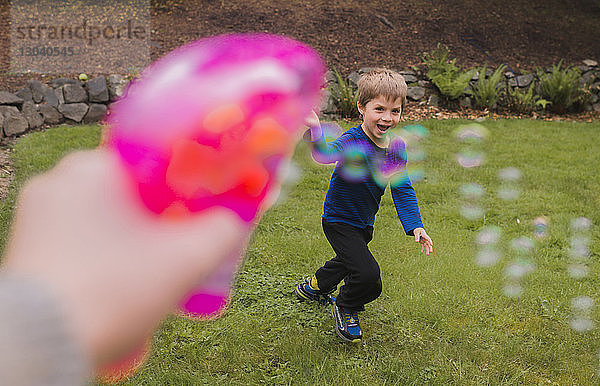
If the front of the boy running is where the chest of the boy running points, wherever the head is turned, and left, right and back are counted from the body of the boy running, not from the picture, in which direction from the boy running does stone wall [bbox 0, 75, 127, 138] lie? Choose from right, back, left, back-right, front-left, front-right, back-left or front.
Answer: back

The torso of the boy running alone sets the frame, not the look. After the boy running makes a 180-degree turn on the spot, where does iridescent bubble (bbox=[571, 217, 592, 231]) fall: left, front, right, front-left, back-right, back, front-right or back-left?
right

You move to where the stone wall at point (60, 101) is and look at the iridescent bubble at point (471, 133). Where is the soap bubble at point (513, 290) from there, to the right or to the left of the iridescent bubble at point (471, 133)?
right

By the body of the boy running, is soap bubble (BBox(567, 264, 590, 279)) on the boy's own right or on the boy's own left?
on the boy's own left

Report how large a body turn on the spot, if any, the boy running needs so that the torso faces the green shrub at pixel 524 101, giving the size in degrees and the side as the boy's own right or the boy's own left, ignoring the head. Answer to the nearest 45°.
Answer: approximately 135° to the boy's own left

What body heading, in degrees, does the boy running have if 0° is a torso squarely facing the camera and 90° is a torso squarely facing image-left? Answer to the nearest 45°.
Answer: approximately 315°

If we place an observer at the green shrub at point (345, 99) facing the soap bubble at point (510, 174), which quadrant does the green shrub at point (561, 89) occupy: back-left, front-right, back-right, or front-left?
front-left

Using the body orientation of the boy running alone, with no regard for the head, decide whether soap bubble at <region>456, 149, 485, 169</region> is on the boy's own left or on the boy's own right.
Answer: on the boy's own left

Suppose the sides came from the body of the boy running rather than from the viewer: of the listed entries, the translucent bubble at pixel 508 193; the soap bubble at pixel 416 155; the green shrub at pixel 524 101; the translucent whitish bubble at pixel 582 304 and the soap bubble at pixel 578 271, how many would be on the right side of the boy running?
0

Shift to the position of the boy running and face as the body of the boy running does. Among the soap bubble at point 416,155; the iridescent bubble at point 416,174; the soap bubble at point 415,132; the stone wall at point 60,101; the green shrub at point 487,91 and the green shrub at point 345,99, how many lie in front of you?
3

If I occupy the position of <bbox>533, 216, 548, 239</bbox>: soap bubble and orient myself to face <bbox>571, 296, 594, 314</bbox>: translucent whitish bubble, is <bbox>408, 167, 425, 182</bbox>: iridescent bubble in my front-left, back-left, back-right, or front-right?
back-right

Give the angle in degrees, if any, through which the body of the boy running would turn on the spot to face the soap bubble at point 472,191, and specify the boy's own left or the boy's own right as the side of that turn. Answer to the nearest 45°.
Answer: approximately 90° to the boy's own left

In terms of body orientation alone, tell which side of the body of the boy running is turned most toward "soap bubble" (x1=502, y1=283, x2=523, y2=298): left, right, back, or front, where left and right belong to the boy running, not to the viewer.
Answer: left

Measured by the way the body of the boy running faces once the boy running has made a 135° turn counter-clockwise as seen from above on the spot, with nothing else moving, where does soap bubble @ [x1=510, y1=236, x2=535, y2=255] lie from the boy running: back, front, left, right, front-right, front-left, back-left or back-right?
front-right

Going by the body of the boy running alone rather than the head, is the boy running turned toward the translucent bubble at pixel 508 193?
no

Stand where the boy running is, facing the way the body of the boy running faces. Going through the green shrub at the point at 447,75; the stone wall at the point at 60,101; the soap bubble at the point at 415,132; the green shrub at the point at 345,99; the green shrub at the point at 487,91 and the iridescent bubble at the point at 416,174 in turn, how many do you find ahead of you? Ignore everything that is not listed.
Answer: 0

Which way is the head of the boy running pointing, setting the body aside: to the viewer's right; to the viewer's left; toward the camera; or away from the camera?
toward the camera

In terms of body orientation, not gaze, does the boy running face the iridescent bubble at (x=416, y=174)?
no

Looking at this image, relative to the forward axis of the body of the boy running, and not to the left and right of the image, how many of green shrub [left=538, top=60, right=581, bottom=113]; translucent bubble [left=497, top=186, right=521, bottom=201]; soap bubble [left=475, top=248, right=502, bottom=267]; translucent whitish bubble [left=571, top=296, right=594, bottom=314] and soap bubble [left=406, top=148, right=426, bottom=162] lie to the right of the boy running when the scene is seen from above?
0

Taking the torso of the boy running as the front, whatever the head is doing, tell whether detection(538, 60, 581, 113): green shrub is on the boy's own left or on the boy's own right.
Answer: on the boy's own left

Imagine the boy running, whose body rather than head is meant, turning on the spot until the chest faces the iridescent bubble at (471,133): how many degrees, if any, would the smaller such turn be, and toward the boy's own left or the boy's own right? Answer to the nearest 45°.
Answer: approximately 135° to the boy's own left

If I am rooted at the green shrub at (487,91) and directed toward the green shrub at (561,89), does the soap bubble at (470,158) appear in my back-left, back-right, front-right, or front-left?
back-right
